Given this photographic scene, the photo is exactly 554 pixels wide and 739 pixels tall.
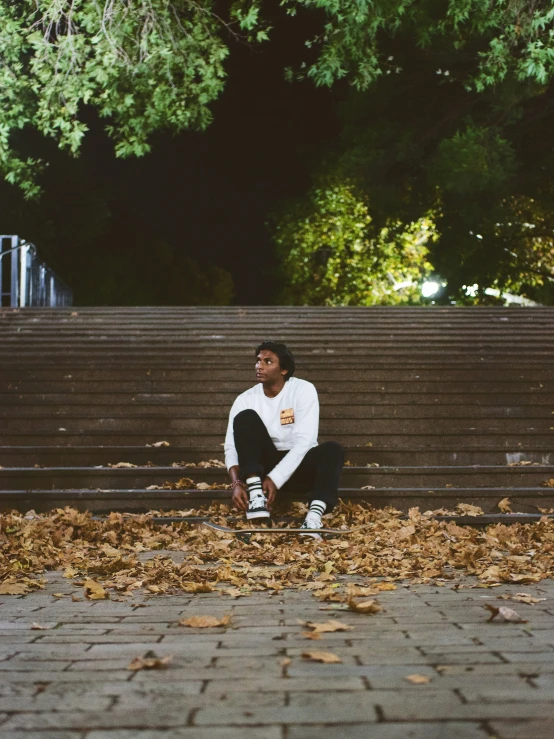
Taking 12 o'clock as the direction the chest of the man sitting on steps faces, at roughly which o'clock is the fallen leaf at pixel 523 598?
The fallen leaf is roughly at 11 o'clock from the man sitting on steps.

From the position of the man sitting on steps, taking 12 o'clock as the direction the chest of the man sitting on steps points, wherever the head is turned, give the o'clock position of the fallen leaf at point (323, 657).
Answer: The fallen leaf is roughly at 12 o'clock from the man sitting on steps.

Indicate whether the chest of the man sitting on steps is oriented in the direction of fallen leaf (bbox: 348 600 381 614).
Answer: yes

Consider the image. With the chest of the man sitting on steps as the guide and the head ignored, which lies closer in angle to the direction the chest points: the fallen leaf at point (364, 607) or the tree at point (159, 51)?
the fallen leaf

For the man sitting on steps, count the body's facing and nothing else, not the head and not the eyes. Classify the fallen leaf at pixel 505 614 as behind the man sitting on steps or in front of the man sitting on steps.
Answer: in front

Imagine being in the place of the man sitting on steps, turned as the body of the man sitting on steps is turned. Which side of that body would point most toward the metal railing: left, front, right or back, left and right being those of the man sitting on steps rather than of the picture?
back

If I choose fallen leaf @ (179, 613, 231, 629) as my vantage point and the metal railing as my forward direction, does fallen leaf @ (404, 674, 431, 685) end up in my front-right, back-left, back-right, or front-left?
back-right

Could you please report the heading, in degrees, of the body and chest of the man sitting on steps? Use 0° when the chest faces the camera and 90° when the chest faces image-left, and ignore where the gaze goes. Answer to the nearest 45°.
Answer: approximately 0°

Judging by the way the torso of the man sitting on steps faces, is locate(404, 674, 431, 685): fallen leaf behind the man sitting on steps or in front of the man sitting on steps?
in front

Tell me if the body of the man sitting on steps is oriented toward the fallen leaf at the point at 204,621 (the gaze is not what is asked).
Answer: yes

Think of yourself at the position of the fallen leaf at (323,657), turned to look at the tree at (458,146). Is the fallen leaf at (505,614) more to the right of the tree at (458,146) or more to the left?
right

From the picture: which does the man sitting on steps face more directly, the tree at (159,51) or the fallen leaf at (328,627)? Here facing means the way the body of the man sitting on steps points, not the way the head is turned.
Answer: the fallen leaf

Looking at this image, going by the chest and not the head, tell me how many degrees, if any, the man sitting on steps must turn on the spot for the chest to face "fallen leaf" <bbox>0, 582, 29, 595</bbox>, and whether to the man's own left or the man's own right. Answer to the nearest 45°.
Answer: approximately 45° to the man's own right
